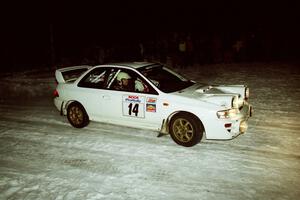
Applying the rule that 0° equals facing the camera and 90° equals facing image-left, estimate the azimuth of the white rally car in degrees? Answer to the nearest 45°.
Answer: approximately 315°
